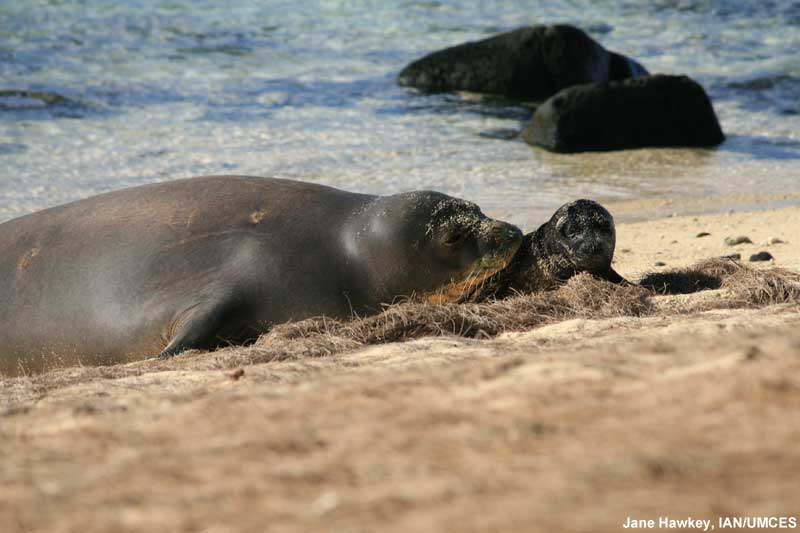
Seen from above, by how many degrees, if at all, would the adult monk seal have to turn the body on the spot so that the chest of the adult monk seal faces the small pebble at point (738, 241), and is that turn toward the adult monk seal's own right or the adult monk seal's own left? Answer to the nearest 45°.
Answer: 0° — it already faces it

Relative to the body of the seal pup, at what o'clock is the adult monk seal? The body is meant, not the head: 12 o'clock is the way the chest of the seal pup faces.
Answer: The adult monk seal is roughly at 4 o'clock from the seal pup.

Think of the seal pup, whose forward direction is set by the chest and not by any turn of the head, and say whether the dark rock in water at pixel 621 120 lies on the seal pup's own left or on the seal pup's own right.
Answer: on the seal pup's own left

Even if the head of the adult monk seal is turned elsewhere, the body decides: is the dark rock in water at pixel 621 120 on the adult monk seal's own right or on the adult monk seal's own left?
on the adult monk seal's own left

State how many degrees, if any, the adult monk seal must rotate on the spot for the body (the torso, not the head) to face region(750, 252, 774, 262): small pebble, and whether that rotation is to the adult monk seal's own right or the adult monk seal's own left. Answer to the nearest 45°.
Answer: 0° — it already faces it

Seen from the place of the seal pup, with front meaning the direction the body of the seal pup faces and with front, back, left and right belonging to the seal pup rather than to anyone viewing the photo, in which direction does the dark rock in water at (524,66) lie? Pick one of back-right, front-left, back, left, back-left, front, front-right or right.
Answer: back-left

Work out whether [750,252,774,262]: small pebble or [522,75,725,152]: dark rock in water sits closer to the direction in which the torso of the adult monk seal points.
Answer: the small pebble

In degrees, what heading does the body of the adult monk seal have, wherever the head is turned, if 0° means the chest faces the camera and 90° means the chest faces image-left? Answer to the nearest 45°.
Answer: approximately 270°
